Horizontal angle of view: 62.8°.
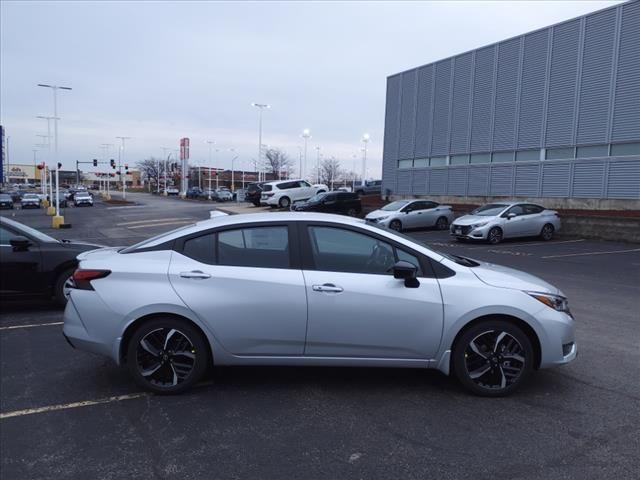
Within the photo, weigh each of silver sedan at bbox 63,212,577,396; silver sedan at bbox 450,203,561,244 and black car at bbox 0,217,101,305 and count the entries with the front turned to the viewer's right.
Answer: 2

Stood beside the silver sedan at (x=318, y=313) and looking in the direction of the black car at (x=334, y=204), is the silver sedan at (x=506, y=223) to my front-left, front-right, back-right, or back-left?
front-right

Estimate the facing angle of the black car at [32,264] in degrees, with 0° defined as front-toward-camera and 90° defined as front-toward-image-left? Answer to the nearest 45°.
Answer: approximately 270°

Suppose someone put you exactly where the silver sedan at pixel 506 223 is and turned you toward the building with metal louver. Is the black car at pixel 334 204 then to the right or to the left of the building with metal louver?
left

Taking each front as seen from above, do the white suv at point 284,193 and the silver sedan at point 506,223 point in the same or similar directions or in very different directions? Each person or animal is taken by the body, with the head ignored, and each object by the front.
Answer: very different directions

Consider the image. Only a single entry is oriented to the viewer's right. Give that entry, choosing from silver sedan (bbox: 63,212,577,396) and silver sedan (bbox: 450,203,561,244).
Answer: silver sedan (bbox: 63,212,577,396)

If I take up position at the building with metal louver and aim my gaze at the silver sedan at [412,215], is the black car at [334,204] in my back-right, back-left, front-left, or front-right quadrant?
front-right

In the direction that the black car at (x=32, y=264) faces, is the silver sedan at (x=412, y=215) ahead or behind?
ahead

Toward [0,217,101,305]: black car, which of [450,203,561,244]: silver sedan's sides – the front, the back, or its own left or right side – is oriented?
front

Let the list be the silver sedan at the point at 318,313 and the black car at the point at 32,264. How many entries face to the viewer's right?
2

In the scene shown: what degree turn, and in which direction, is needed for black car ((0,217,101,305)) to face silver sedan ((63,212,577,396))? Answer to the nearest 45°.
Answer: approximately 45° to its right

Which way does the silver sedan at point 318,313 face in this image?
to the viewer's right

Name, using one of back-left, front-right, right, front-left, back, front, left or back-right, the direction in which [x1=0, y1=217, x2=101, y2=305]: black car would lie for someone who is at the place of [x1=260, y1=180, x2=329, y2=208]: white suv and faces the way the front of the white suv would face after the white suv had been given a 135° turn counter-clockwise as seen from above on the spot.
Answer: left

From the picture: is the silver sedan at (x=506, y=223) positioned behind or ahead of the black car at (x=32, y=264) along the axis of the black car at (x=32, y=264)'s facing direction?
ahead

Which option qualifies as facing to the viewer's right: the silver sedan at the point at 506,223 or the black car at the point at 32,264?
the black car
